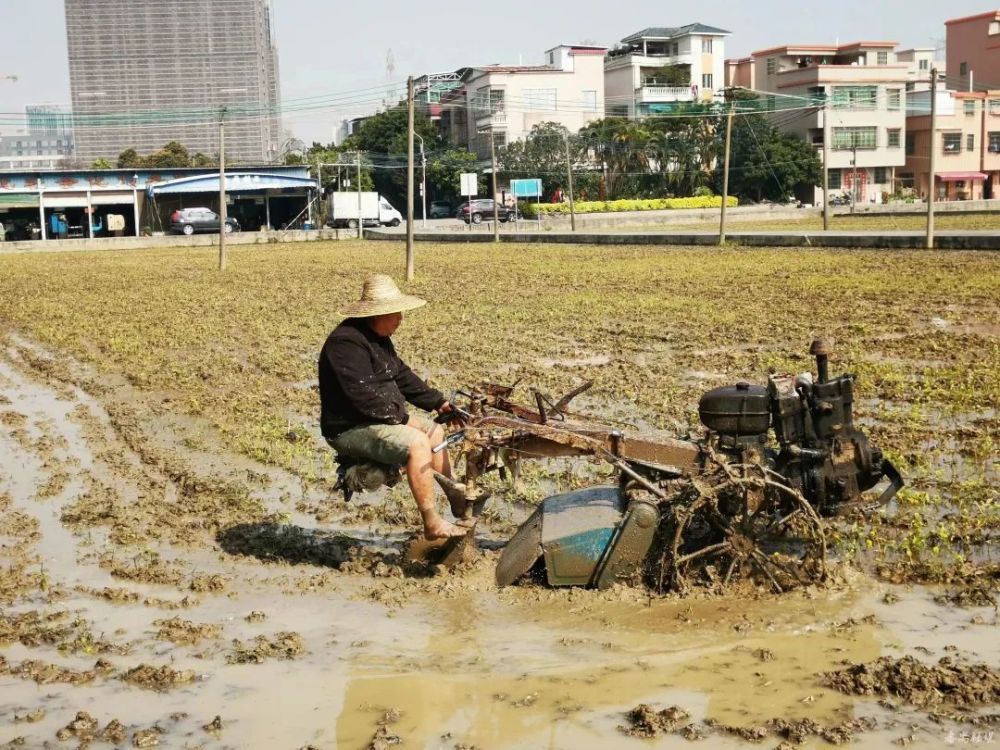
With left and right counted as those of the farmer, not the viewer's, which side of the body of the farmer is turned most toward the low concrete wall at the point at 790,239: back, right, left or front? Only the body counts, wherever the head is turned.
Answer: left

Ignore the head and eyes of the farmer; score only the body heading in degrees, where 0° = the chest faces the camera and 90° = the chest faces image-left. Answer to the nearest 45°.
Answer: approximately 270°

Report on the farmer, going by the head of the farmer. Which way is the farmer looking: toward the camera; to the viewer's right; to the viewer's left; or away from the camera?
to the viewer's right
